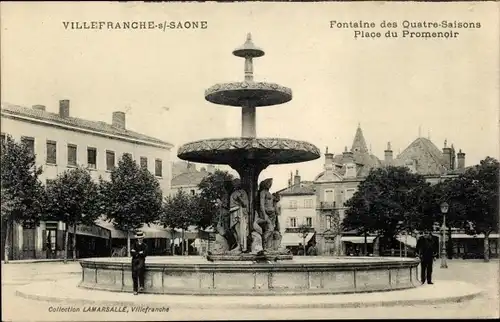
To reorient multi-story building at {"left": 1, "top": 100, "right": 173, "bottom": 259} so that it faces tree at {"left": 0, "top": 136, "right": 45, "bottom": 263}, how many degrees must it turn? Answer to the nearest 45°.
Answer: approximately 45° to its right

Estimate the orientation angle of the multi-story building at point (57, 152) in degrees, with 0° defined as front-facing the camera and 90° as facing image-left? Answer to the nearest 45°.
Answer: approximately 315°

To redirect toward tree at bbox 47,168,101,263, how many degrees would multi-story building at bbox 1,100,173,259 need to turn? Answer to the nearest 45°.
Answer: approximately 45° to its right

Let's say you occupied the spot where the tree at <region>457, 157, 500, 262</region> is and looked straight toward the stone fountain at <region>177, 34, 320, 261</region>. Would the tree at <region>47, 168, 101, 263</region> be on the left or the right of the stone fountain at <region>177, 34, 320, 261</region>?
right

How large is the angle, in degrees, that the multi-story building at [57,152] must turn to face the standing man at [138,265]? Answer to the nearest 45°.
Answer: approximately 45° to its right
